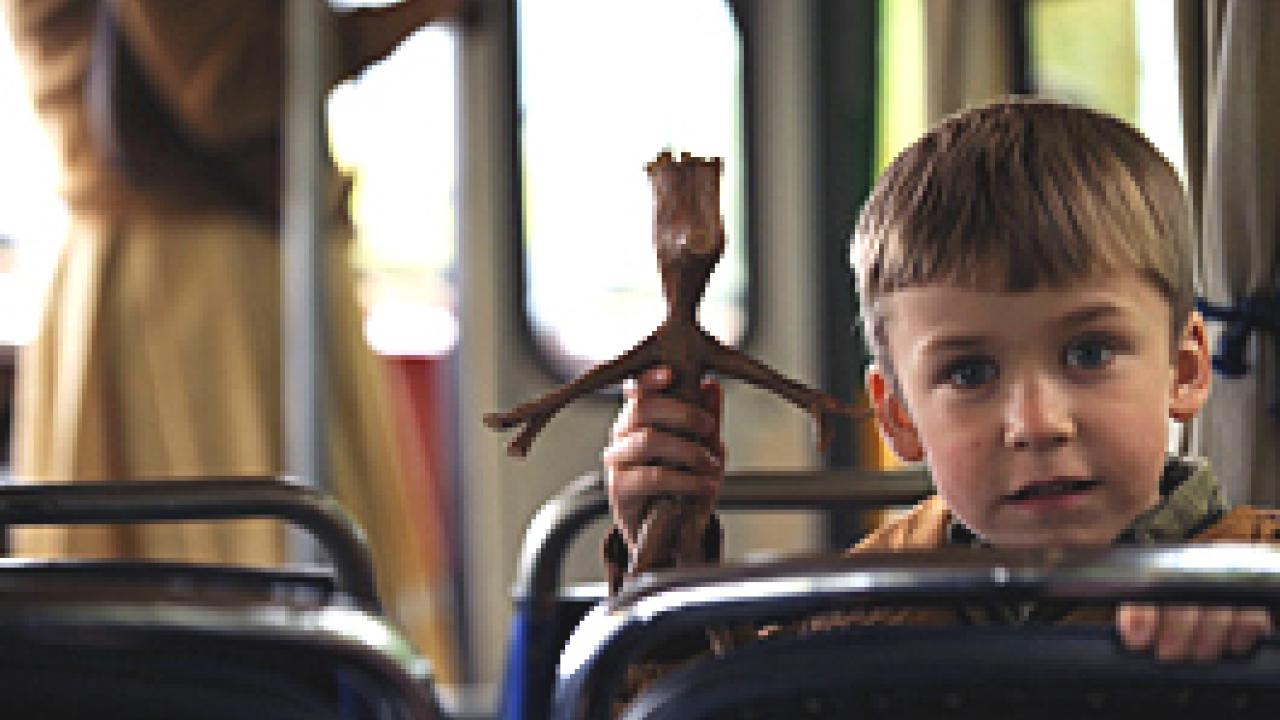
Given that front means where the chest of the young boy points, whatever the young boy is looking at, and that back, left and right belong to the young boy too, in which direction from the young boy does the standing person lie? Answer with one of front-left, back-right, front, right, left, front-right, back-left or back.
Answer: back-right

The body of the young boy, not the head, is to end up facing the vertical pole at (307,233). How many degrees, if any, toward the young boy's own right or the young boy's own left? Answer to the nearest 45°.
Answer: approximately 135° to the young boy's own right

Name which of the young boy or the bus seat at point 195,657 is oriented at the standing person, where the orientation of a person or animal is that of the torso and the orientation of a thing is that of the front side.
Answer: the bus seat

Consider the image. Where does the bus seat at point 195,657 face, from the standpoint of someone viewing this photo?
facing away from the viewer

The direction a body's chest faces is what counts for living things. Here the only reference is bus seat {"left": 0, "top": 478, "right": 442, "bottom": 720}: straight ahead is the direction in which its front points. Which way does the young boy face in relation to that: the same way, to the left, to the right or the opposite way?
the opposite way

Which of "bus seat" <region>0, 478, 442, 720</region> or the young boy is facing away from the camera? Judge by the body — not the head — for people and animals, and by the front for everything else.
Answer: the bus seat

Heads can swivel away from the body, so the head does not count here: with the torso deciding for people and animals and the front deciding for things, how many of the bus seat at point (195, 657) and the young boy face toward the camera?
1
